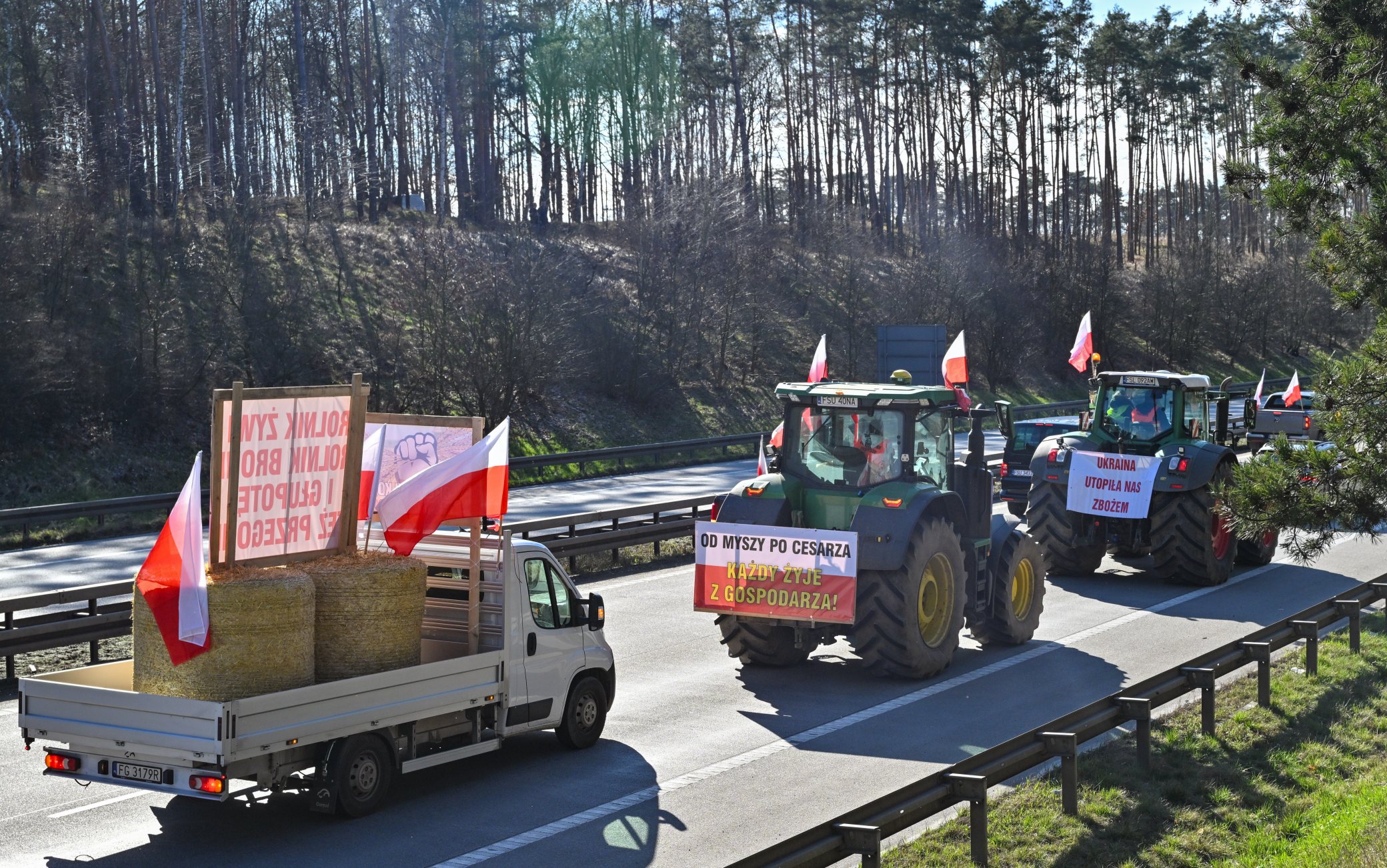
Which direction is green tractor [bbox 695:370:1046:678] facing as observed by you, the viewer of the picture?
facing away from the viewer and to the right of the viewer

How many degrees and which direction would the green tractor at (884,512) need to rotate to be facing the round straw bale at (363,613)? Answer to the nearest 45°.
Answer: approximately 180°

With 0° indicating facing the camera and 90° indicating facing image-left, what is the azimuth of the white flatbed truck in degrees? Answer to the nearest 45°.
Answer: approximately 225°

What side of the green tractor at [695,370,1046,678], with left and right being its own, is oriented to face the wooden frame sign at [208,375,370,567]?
back

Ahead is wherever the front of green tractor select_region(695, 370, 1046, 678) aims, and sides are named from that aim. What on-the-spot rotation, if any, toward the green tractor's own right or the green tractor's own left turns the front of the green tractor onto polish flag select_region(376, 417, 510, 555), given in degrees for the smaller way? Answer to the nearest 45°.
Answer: approximately 180°

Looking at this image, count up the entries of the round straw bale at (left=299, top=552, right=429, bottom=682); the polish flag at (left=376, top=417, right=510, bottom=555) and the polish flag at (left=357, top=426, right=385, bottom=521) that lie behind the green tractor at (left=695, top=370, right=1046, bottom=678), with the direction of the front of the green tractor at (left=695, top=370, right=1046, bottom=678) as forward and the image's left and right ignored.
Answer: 3

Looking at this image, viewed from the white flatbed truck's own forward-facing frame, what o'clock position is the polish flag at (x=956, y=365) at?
The polish flag is roughly at 12 o'clock from the white flatbed truck.

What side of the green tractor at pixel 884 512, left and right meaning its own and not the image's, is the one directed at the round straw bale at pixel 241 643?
back
